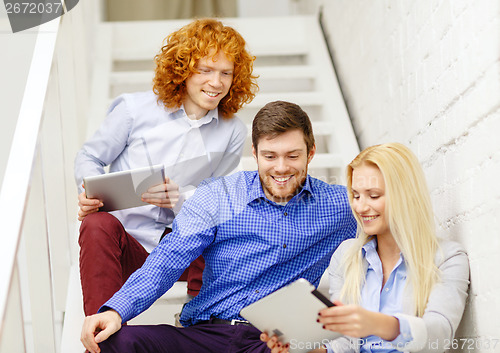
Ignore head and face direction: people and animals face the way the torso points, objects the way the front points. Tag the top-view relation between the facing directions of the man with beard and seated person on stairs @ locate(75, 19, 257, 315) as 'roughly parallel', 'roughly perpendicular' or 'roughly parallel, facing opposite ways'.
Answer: roughly parallel

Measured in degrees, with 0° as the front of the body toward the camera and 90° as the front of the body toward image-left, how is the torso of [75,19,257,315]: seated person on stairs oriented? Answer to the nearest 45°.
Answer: approximately 0°

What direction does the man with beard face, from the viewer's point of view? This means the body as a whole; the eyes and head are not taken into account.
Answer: toward the camera

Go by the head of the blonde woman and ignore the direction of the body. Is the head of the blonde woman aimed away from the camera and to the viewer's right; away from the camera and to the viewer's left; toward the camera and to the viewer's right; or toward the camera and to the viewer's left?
toward the camera and to the viewer's left

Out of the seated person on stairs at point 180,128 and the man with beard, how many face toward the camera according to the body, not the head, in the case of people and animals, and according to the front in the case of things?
2

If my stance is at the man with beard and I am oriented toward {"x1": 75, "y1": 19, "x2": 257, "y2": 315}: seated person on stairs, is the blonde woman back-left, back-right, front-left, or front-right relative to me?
back-right

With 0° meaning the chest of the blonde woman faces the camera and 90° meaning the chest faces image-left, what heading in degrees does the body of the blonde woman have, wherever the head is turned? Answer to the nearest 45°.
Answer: approximately 45°

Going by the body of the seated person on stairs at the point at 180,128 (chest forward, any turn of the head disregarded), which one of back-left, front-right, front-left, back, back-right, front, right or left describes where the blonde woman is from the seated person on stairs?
front-left

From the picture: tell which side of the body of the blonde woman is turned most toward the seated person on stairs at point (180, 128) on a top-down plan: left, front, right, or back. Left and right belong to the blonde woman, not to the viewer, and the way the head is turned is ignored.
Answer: right

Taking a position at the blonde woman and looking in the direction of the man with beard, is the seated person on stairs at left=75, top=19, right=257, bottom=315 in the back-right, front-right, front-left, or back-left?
front-right
